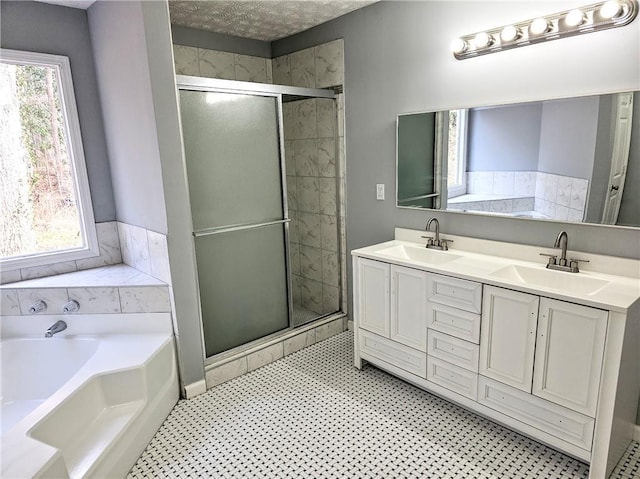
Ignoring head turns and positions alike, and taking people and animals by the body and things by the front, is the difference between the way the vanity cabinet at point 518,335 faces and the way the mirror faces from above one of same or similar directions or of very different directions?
same or similar directions

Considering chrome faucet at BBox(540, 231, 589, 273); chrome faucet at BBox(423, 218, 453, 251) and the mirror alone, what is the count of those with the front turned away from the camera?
0

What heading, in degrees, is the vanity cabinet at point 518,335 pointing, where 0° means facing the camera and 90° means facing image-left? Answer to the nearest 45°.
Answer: approximately 45°

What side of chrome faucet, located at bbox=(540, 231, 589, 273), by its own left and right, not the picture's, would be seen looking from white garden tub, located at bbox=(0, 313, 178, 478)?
front

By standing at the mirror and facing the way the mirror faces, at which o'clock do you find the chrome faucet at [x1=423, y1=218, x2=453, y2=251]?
The chrome faucet is roughly at 2 o'clock from the mirror.

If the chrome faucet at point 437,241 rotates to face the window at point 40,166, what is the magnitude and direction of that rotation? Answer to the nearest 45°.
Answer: approximately 45° to its right

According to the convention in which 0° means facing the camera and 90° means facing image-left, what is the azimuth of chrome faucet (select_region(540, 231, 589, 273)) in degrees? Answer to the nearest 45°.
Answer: approximately 45°

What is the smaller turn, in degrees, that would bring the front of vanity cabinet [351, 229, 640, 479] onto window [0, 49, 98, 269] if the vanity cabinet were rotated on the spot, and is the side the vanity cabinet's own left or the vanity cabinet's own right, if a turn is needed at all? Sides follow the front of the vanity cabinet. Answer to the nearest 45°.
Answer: approximately 45° to the vanity cabinet's own right

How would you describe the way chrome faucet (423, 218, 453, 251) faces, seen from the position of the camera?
facing the viewer and to the left of the viewer

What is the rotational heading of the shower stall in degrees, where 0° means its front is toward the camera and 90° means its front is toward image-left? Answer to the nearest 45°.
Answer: approximately 315°

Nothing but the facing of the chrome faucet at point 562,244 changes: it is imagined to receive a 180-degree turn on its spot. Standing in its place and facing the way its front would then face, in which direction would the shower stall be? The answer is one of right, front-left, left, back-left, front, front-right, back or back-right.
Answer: back-left

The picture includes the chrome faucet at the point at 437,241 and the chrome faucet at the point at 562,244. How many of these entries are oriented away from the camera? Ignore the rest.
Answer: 0
